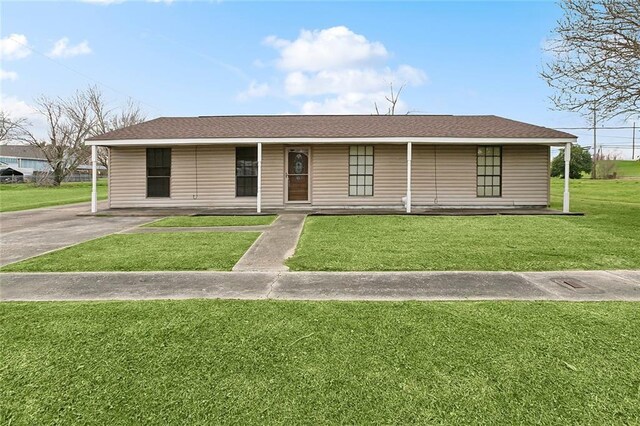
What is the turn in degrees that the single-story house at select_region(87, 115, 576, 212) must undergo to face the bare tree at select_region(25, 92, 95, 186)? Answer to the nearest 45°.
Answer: approximately 135° to its right

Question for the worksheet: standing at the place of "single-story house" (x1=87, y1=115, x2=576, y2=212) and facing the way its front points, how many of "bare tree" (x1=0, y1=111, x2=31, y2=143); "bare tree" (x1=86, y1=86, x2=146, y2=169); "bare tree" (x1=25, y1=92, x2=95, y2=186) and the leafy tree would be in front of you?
0

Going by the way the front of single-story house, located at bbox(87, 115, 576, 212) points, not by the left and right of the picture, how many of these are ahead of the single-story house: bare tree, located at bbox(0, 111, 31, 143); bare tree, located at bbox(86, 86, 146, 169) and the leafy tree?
0

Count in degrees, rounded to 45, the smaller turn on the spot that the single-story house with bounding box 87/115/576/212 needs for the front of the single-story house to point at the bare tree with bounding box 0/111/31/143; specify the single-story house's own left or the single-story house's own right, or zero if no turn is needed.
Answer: approximately 135° to the single-story house's own right

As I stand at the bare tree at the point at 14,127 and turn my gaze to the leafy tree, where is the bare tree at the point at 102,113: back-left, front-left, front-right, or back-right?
front-left

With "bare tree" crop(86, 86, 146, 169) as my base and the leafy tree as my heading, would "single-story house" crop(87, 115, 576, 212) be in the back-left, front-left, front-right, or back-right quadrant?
front-right

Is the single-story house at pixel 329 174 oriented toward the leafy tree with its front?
no

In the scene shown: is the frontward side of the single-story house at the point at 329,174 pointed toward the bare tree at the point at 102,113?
no

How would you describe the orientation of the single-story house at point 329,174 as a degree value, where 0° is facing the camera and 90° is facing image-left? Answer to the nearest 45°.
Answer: approximately 0°

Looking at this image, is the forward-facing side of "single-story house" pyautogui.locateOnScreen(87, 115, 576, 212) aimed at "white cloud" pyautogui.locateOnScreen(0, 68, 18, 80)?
no

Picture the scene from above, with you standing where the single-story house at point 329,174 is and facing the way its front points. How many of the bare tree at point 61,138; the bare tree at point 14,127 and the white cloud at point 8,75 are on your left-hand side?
0
